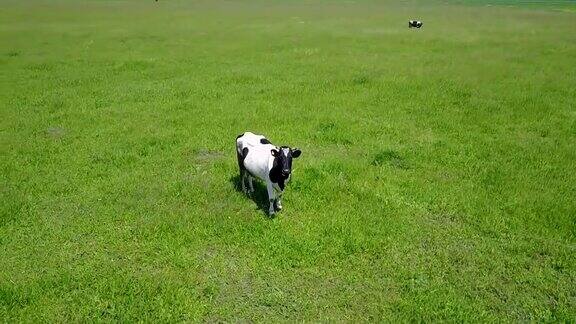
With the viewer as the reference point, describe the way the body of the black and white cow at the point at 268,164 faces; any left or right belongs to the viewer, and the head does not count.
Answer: facing the viewer and to the right of the viewer
